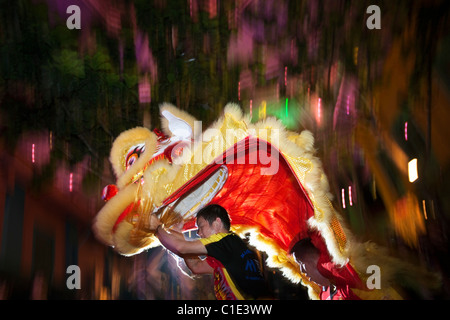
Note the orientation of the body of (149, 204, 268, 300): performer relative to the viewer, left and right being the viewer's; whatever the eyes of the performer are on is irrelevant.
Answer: facing away from the viewer and to the left of the viewer

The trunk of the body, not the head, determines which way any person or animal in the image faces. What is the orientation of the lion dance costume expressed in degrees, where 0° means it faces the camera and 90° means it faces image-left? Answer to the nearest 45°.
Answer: approximately 90°
